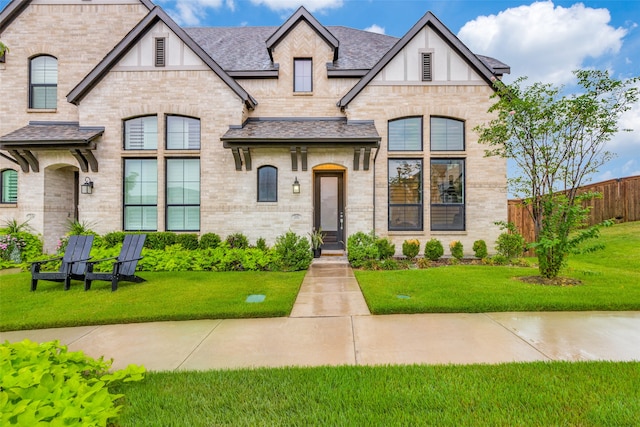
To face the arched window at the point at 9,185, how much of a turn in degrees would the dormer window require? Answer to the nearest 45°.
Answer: approximately 90° to its right

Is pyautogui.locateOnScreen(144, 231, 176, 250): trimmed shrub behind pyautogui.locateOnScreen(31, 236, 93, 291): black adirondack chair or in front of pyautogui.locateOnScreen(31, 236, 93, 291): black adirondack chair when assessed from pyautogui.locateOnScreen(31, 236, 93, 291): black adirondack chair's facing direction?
behind

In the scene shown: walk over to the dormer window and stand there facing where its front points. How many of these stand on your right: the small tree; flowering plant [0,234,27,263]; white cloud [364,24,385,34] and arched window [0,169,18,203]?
2

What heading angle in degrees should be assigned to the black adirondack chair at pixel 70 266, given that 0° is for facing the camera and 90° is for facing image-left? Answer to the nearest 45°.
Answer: approximately 45°

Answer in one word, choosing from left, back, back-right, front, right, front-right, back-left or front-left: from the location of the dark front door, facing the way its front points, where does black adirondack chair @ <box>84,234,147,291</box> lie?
front-right

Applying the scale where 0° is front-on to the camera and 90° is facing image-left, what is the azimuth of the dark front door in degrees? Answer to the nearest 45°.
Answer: approximately 0°

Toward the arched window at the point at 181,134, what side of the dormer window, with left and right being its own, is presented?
right

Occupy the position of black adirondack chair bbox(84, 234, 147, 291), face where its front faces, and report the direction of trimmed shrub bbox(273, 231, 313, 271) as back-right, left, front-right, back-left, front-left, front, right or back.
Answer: back-left

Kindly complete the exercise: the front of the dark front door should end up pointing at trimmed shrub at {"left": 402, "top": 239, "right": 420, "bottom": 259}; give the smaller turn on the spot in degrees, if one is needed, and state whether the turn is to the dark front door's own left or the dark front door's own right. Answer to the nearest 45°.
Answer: approximately 45° to the dark front door's own left

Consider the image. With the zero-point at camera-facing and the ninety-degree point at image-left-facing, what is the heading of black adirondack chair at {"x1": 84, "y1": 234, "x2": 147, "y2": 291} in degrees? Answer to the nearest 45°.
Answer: approximately 45°

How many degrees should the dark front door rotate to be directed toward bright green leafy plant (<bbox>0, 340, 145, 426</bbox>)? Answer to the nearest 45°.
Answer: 0° — it already faces it

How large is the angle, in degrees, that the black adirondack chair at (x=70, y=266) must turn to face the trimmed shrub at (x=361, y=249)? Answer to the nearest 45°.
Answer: approximately 135° to its left
